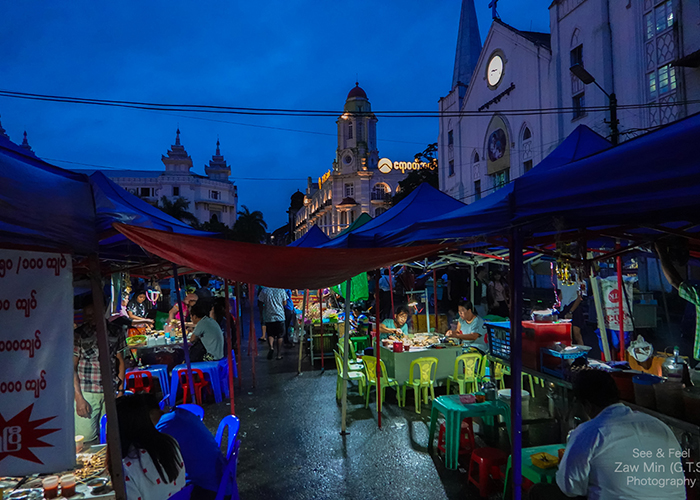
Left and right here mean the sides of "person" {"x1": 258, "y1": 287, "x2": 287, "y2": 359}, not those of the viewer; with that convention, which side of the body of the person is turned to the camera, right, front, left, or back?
back

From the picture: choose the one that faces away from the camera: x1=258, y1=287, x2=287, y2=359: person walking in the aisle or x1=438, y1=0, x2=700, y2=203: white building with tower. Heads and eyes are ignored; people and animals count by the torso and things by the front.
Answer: the person walking in the aisle

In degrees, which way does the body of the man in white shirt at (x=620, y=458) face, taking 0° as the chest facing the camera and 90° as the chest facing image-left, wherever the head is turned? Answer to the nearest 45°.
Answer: approximately 135°

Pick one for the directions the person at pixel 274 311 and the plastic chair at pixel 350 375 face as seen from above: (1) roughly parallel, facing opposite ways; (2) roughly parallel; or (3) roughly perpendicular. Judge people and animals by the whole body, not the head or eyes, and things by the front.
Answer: roughly perpendicular

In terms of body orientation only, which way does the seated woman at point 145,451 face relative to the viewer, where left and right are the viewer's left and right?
facing away from the viewer and to the left of the viewer

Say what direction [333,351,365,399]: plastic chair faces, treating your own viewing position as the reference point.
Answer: facing to the right of the viewer

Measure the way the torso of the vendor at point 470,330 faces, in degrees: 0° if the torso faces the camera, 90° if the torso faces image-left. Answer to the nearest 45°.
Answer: approximately 45°

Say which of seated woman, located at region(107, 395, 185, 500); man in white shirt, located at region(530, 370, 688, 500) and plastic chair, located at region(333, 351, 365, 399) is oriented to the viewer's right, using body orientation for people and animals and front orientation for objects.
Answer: the plastic chair

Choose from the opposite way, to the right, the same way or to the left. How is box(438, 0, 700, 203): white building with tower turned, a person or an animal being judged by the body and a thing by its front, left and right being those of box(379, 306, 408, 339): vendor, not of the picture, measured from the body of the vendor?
to the right

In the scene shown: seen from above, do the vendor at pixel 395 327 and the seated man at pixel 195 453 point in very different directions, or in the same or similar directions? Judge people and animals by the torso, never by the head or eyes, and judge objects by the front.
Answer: very different directions

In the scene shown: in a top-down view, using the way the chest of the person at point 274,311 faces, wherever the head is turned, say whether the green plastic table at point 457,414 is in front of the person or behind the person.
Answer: behind
